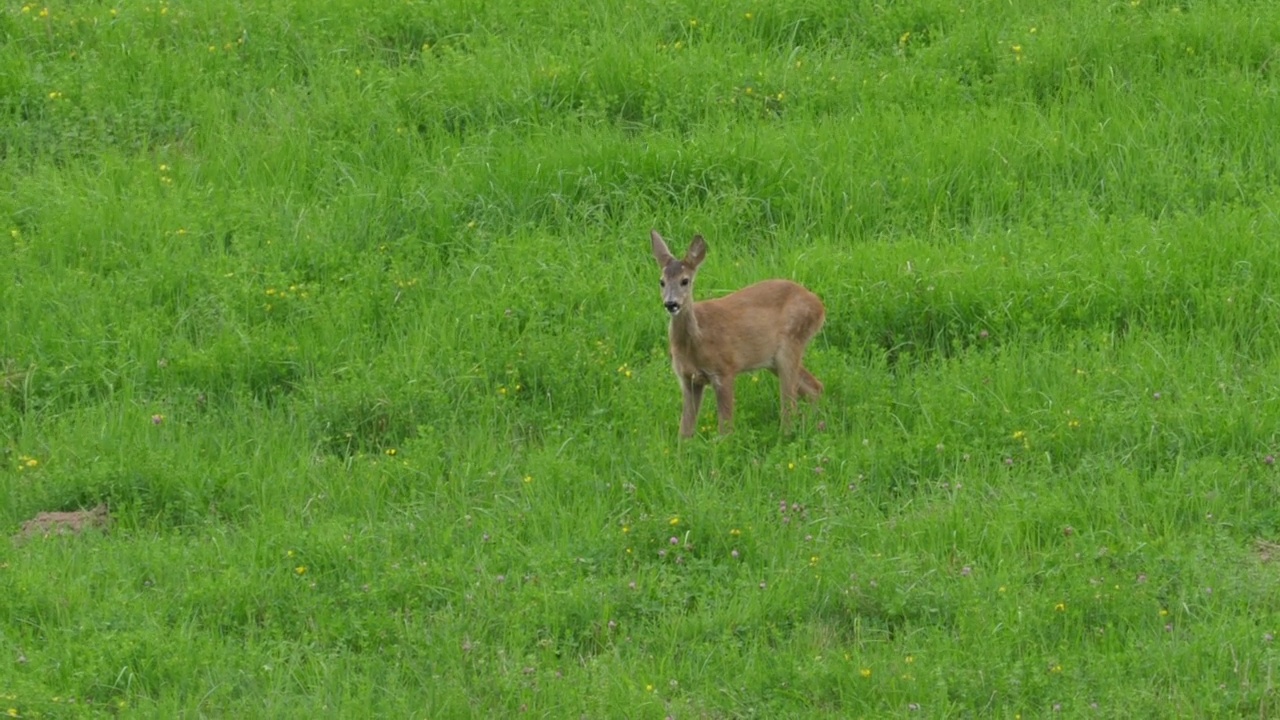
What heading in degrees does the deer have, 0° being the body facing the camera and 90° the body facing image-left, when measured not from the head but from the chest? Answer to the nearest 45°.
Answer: approximately 45°
